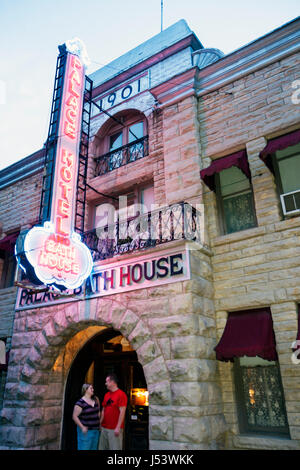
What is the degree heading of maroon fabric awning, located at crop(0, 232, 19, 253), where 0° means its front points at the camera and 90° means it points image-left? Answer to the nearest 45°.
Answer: approximately 45°

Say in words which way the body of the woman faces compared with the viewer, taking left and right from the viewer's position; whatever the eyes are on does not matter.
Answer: facing the viewer and to the right of the viewer

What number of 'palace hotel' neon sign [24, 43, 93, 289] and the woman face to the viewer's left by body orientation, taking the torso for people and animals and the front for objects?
0

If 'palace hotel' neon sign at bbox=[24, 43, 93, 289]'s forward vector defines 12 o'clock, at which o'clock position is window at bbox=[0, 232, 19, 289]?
The window is roughly at 7 o'clock from the 'palace hotel' neon sign.

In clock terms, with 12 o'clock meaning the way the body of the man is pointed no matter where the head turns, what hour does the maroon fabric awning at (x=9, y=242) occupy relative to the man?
The maroon fabric awning is roughly at 3 o'clock from the man.

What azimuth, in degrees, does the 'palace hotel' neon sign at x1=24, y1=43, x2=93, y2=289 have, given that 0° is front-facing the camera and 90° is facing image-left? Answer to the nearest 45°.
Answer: approximately 315°

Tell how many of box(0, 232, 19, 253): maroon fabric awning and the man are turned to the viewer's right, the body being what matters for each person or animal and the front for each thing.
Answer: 0

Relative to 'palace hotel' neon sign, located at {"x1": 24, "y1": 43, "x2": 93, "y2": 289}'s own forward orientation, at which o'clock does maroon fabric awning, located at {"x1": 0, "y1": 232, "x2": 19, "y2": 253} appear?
The maroon fabric awning is roughly at 7 o'clock from the 'palace hotel' neon sign.
